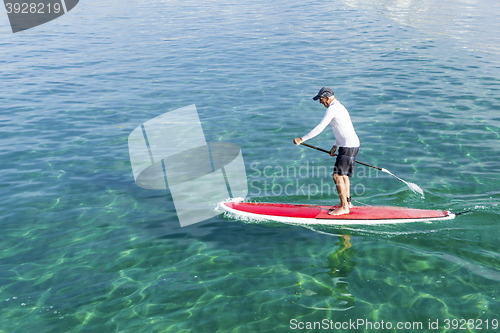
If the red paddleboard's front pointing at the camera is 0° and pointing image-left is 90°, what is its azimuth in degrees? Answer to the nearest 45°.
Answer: approximately 90°

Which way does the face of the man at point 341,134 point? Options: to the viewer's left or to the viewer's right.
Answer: to the viewer's left

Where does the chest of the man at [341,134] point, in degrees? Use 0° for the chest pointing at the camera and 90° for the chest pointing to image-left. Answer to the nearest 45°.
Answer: approximately 90°
